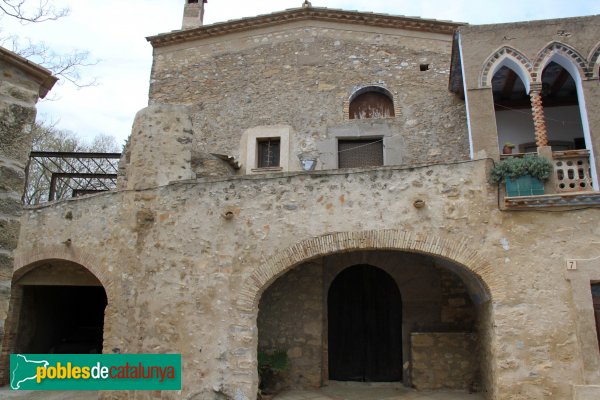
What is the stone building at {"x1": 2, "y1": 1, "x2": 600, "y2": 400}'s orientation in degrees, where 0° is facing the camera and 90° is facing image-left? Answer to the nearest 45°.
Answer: approximately 0°
